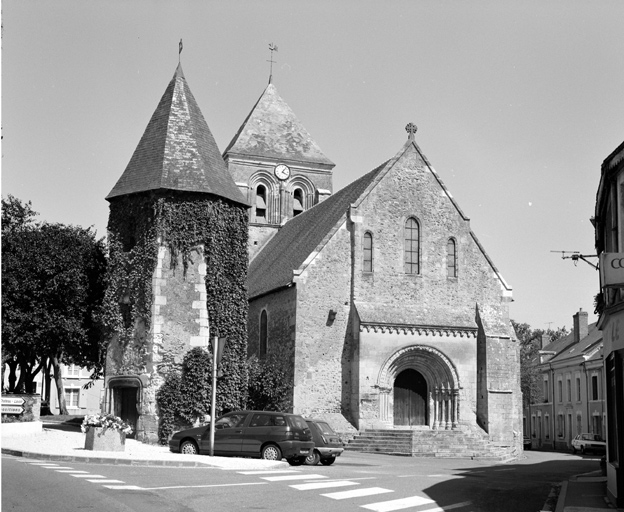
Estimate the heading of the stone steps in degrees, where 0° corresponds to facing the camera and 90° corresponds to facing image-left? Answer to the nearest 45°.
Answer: approximately 0°

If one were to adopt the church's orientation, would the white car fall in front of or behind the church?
behind

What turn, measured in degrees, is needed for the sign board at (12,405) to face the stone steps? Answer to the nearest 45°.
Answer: approximately 90° to its left

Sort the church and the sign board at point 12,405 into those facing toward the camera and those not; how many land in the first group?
2

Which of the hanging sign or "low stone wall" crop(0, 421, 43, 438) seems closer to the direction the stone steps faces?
the hanging sign

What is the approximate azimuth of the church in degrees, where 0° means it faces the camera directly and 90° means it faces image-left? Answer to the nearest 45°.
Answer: approximately 0°

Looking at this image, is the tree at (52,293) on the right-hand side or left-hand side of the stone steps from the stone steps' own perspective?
on its right
